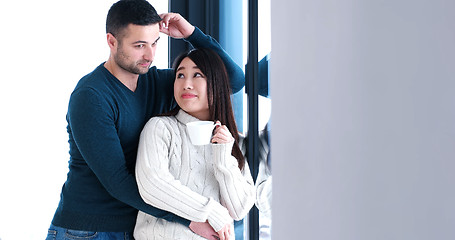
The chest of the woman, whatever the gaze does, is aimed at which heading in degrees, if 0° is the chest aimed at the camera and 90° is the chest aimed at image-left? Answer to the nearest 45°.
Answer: approximately 0°

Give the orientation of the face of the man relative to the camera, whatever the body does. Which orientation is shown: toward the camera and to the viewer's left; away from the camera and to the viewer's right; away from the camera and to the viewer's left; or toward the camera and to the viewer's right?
toward the camera and to the viewer's right

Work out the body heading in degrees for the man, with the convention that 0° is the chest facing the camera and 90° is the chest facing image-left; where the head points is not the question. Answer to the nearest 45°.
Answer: approximately 315°

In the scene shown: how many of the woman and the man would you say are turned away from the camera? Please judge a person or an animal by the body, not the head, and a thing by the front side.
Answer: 0
